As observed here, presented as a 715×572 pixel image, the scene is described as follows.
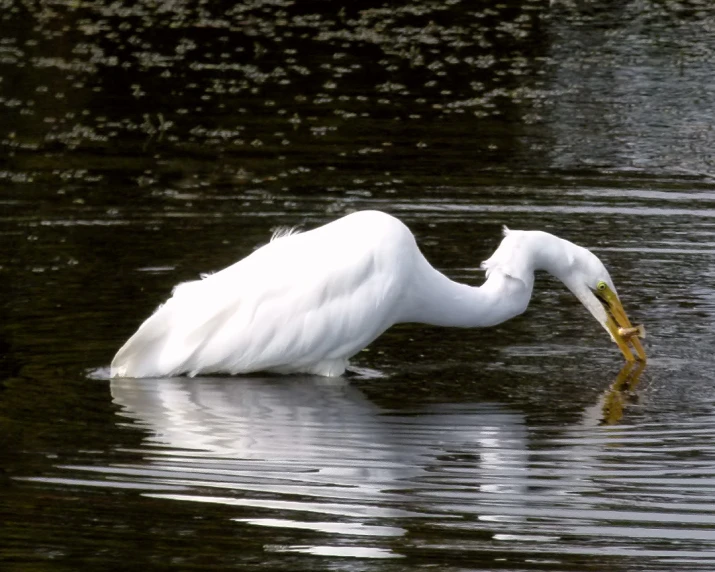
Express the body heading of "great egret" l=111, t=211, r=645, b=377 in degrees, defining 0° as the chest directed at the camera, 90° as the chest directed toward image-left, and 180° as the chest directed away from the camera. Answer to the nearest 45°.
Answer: approximately 270°
